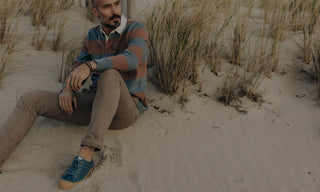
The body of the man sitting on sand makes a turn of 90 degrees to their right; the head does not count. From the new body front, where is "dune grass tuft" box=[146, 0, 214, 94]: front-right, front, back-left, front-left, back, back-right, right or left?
right

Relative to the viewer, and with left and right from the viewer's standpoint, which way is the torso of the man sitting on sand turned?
facing the viewer and to the left of the viewer
